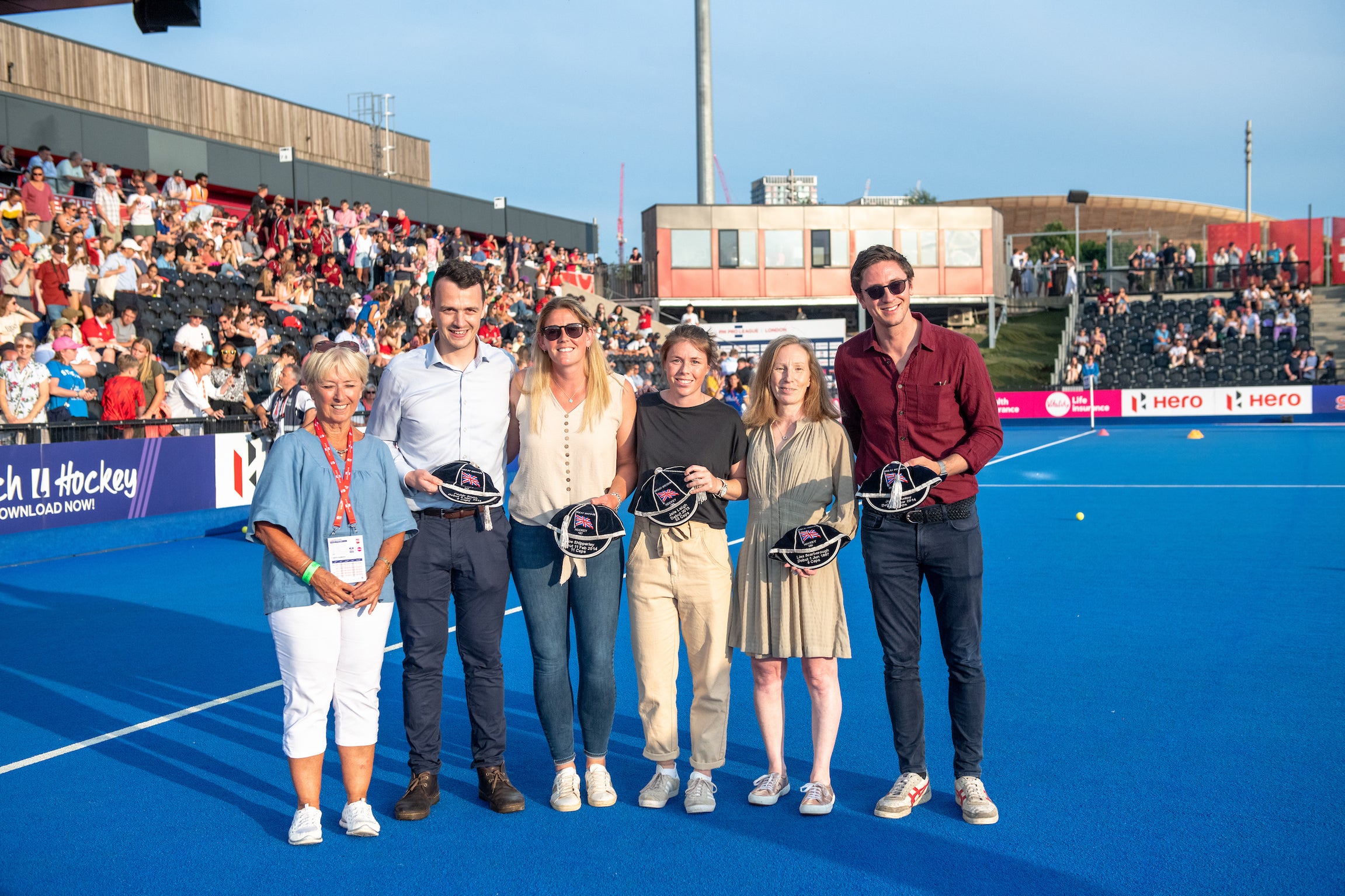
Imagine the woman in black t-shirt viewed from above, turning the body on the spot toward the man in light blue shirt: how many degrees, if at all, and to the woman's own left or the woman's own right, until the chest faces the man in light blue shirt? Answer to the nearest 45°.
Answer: approximately 90° to the woman's own right

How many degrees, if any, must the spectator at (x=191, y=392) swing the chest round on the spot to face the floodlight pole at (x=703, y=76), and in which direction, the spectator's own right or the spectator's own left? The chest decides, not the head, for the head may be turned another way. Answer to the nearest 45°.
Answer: approximately 90° to the spectator's own left

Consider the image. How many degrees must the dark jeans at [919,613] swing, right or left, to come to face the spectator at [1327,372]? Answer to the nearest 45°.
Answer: approximately 180°

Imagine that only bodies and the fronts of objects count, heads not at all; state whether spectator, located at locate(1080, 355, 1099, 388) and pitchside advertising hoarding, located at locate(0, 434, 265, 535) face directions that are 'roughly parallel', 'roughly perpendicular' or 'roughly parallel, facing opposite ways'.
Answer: roughly perpendicular

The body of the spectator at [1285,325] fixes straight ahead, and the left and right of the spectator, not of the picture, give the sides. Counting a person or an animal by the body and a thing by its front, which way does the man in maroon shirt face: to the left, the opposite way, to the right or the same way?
the same way

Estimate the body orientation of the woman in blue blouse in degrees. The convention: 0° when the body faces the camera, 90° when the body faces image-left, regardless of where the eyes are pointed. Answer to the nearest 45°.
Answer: approximately 0°

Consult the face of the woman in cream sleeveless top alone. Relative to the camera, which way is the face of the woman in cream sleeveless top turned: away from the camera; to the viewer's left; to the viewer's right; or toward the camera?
toward the camera

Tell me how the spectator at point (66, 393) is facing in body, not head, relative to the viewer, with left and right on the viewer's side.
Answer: facing the viewer and to the right of the viewer

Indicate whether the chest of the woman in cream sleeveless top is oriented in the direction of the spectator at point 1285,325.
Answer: no

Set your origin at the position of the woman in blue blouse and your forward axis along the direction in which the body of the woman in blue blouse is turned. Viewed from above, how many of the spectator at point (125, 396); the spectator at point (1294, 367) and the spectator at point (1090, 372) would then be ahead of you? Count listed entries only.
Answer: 0

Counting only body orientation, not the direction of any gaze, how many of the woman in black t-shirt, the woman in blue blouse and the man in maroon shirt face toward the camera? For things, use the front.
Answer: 3

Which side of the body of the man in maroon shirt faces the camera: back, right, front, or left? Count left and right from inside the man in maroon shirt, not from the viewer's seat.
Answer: front

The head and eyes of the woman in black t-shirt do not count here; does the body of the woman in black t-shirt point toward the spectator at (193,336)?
no

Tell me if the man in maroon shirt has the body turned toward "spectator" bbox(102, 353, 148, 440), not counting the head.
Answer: no

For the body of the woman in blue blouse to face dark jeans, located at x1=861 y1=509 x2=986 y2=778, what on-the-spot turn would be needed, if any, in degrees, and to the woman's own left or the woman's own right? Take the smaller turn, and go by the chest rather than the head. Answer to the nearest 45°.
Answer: approximately 90° to the woman's own left

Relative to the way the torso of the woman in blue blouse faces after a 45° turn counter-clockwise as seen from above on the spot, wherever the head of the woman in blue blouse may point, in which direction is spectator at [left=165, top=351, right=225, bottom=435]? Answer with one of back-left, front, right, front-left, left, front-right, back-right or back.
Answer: back-left

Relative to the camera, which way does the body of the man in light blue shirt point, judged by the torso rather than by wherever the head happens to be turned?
toward the camera
